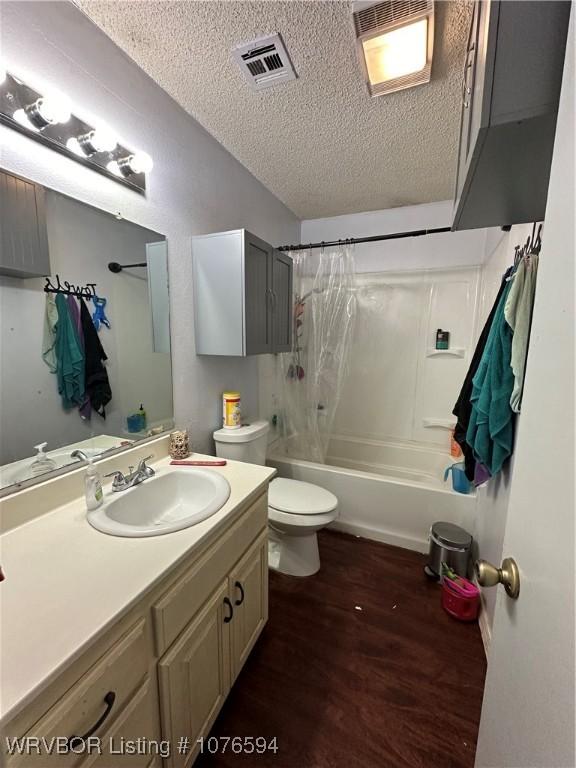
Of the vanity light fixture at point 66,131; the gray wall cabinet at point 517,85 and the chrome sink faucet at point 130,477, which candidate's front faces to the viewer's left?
the gray wall cabinet

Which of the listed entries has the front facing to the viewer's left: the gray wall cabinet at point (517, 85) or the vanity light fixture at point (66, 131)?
the gray wall cabinet

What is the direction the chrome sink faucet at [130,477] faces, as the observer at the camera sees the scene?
facing the viewer and to the right of the viewer

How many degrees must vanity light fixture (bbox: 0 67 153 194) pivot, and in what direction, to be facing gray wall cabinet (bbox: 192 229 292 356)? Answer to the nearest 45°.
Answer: approximately 45° to its left

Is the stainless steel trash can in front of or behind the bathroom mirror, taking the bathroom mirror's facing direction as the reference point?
in front

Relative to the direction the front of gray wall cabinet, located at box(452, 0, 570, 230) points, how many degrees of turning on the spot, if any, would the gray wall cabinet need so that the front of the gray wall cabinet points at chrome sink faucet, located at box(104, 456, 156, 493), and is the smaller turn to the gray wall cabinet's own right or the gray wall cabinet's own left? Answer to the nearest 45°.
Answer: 0° — it already faces it

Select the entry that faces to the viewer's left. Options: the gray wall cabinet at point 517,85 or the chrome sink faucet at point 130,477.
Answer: the gray wall cabinet

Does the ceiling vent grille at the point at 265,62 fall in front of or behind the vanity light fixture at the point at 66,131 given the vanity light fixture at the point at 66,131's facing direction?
in front

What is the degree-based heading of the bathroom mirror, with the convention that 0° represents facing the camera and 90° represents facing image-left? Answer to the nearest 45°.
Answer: approximately 315°

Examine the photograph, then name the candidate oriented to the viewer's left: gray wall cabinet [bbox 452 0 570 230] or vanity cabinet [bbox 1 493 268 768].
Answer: the gray wall cabinet

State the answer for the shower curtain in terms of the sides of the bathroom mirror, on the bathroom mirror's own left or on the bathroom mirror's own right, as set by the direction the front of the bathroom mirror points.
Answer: on the bathroom mirror's own left

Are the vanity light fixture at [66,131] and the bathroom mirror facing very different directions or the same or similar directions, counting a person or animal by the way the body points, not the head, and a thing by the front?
same or similar directions

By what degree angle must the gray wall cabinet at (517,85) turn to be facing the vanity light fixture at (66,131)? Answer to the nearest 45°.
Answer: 0° — it already faces it

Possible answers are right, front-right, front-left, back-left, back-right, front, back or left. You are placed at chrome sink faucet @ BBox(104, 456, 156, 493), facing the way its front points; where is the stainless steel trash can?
front-left

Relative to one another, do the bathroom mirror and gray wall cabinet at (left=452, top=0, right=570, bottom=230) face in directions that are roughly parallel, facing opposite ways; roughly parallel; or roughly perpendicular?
roughly parallel, facing opposite ways

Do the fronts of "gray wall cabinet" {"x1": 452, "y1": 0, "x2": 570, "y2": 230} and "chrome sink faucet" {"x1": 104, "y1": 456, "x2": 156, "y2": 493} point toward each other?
yes

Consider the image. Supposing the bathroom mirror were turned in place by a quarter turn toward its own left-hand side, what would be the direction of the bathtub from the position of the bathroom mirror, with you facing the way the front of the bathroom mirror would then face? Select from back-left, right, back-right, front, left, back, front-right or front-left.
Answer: front-right

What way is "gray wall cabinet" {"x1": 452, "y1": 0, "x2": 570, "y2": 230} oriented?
to the viewer's left

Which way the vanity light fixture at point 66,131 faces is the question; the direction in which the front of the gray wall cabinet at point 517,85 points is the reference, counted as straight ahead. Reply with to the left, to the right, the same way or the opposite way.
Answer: the opposite way

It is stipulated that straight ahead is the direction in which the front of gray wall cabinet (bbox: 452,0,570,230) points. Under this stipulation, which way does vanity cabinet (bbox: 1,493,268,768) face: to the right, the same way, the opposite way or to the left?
the opposite way
